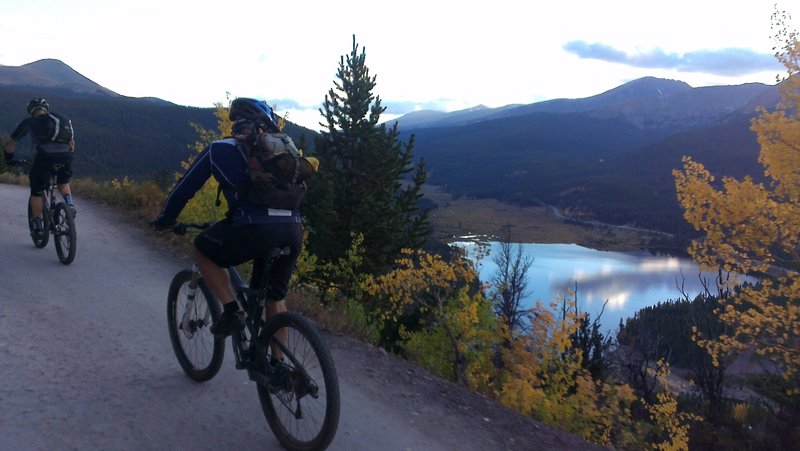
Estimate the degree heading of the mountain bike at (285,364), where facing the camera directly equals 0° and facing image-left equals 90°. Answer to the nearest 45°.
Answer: approximately 135°

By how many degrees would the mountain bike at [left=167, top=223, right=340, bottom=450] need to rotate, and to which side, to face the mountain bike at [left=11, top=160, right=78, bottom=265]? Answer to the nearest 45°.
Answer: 0° — it already faces it

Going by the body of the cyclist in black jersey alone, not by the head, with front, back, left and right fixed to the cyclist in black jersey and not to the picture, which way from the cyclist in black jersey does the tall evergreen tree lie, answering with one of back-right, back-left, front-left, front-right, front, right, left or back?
right

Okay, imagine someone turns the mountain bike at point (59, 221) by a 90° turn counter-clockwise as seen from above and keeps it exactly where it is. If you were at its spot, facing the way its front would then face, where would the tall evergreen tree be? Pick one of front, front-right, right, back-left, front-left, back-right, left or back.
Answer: back

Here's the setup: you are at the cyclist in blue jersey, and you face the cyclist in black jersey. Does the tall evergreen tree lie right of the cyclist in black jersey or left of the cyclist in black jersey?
right

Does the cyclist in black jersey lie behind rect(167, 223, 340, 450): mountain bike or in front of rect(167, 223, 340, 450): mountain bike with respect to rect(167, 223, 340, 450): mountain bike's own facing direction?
in front

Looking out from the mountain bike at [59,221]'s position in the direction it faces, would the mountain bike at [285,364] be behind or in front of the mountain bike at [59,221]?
behind

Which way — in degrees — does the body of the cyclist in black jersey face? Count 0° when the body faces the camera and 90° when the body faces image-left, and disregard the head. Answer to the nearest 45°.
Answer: approximately 135°

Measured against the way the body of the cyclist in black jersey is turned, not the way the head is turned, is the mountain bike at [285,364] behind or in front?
behind

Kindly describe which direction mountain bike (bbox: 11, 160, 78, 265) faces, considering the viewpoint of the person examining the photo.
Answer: facing away from the viewer and to the left of the viewer

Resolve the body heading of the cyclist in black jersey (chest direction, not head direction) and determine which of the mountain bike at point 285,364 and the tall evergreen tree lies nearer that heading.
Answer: the tall evergreen tree

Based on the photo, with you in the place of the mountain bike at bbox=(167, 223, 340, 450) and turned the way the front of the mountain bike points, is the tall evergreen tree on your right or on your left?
on your right
